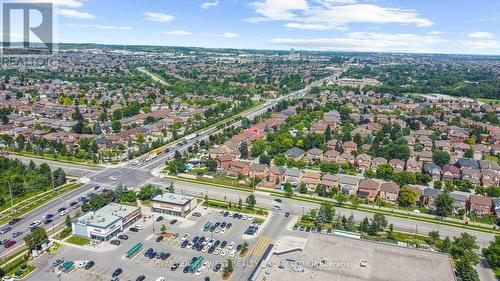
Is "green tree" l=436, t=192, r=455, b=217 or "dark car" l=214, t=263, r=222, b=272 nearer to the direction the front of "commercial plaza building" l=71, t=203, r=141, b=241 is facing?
the dark car

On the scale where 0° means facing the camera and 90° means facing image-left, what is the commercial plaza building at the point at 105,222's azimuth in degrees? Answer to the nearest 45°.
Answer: approximately 315°

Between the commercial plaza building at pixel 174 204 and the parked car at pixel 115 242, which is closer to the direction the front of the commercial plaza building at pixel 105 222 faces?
the parked car

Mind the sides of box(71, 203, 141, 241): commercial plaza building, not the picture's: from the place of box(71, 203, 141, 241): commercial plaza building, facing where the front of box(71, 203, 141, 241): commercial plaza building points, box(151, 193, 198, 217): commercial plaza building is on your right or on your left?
on your left
